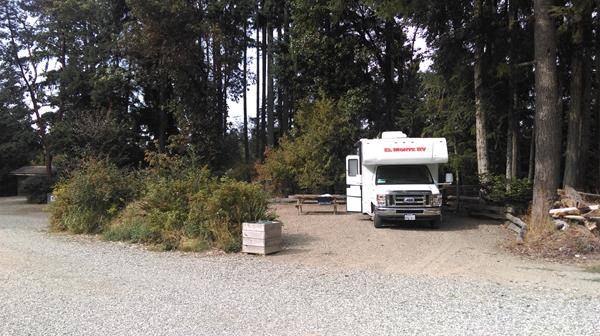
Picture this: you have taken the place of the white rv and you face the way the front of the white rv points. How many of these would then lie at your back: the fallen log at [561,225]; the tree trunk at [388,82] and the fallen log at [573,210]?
1

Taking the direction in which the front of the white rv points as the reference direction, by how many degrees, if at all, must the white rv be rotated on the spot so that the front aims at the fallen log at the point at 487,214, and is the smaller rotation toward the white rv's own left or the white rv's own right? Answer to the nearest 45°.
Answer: approximately 135° to the white rv's own left

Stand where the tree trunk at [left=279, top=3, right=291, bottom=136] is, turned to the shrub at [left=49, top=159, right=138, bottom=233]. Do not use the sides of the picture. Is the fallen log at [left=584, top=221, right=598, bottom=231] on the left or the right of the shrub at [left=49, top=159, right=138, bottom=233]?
left

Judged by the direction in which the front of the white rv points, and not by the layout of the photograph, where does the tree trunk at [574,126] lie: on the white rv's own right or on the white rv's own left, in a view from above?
on the white rv's own left

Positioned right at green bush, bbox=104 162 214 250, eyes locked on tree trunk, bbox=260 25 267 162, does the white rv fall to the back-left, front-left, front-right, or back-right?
front-right

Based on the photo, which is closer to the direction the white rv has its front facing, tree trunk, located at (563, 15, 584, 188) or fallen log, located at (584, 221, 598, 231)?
the fallen log

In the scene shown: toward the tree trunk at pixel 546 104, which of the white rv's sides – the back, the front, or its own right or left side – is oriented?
left

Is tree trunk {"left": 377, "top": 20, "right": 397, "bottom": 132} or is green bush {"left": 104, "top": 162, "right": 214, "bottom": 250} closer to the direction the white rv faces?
the green bush

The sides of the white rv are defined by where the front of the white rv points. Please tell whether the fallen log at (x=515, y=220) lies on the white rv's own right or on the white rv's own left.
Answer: on the white rv's own left

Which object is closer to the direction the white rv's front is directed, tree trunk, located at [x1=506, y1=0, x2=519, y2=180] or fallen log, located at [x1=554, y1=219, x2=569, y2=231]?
the fallen log

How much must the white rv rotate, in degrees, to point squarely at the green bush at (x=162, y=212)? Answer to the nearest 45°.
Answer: approximately 45° to its right

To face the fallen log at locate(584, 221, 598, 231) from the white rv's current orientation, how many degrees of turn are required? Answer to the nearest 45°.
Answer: approximately 45° to its left

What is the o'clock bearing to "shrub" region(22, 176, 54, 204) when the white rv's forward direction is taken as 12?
The shrub is roughly at 4 o'clock from the white rv.

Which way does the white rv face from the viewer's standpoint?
toward the camera

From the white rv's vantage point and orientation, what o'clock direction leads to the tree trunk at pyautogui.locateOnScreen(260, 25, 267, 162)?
The tree trunk is roughly at 5 o'clock from the white rv.
